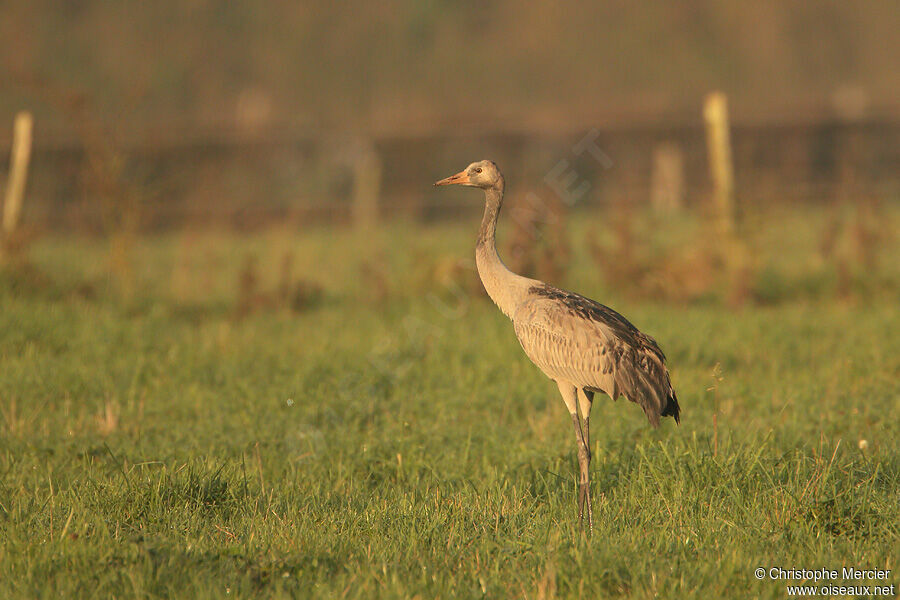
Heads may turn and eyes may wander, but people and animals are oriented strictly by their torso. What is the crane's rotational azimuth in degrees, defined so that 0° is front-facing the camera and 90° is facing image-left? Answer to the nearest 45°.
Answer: approximately 90°

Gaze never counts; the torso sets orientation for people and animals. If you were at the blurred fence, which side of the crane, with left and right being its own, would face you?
right

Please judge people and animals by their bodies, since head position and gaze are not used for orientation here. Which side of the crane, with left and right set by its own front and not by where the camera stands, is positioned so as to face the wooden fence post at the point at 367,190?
right
